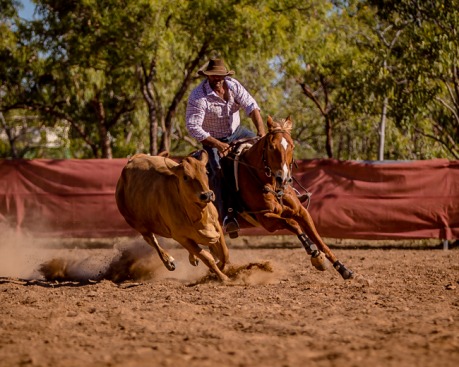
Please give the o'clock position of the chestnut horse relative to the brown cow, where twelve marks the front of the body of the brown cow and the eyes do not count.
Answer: The chestnut horse is roughly at 11 o'clock from the brown cow.

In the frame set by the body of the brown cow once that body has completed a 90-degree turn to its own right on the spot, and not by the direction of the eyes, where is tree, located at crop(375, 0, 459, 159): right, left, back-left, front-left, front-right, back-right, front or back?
back

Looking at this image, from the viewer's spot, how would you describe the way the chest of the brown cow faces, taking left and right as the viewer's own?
facing the viewer and to the right of the viewer
